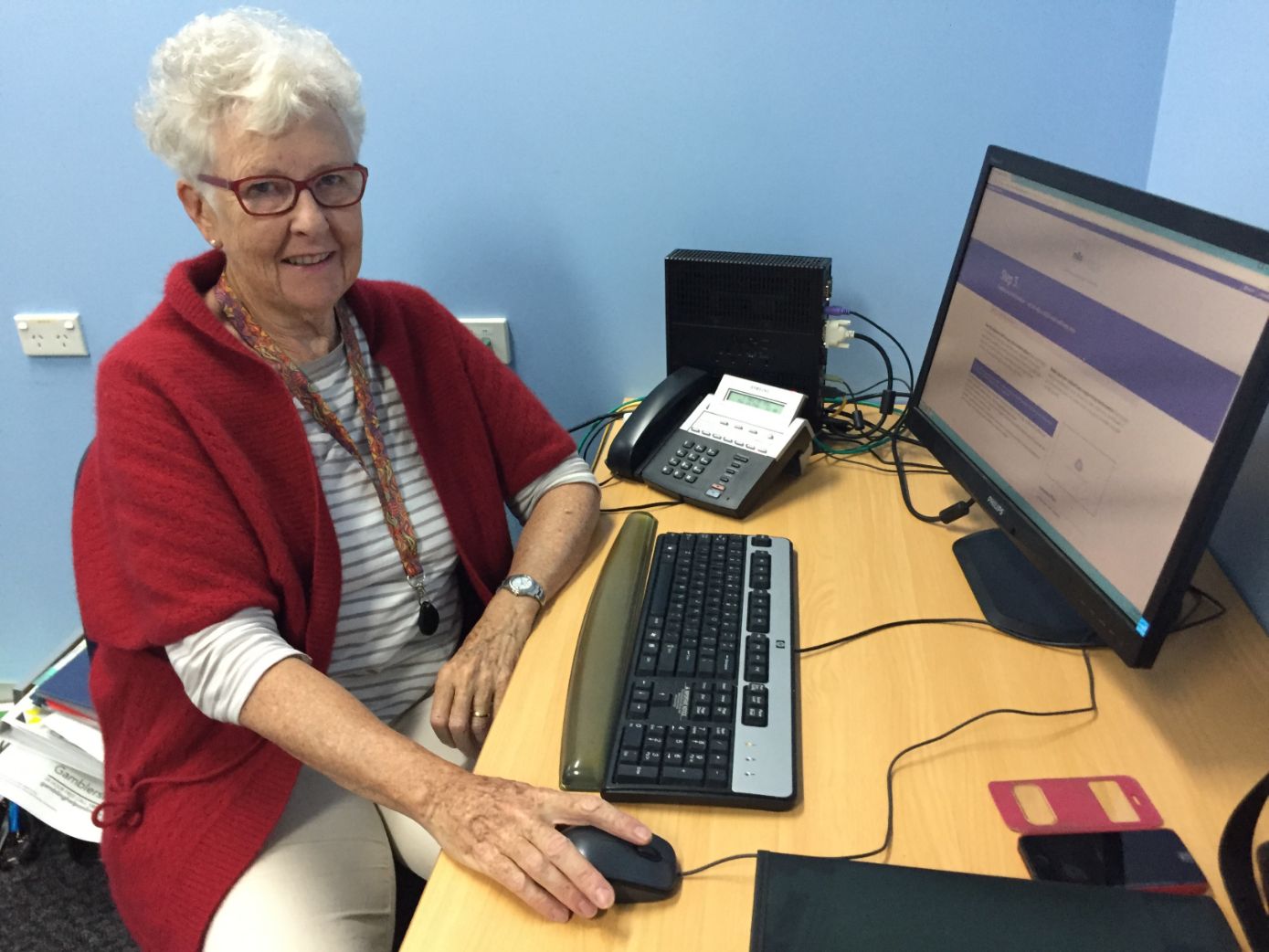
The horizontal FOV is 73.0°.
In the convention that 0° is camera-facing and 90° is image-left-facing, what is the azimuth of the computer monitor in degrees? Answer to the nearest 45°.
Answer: approximately 45°

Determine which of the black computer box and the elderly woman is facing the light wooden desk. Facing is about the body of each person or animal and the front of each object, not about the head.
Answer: the elderly woman

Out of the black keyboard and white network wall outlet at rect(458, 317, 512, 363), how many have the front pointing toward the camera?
1

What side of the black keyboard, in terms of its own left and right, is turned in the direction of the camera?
left

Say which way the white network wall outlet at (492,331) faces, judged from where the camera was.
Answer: facing the viewer

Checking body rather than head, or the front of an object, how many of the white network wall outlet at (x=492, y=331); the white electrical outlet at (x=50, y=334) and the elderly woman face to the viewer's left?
0

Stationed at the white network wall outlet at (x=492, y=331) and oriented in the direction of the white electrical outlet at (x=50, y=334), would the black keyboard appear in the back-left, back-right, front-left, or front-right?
back-left

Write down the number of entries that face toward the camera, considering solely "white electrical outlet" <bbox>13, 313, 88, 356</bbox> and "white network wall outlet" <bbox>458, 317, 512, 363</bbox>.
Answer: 2

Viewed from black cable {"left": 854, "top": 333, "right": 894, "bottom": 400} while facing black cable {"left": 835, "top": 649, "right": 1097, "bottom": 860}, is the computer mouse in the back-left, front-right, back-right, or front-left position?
front-right

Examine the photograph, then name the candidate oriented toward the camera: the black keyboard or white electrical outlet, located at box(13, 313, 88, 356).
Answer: the white electrical outlet

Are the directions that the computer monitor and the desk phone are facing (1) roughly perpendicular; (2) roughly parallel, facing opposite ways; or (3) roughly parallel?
roughly parallel

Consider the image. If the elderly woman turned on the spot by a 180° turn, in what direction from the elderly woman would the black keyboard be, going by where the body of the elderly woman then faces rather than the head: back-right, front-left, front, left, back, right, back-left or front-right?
back
